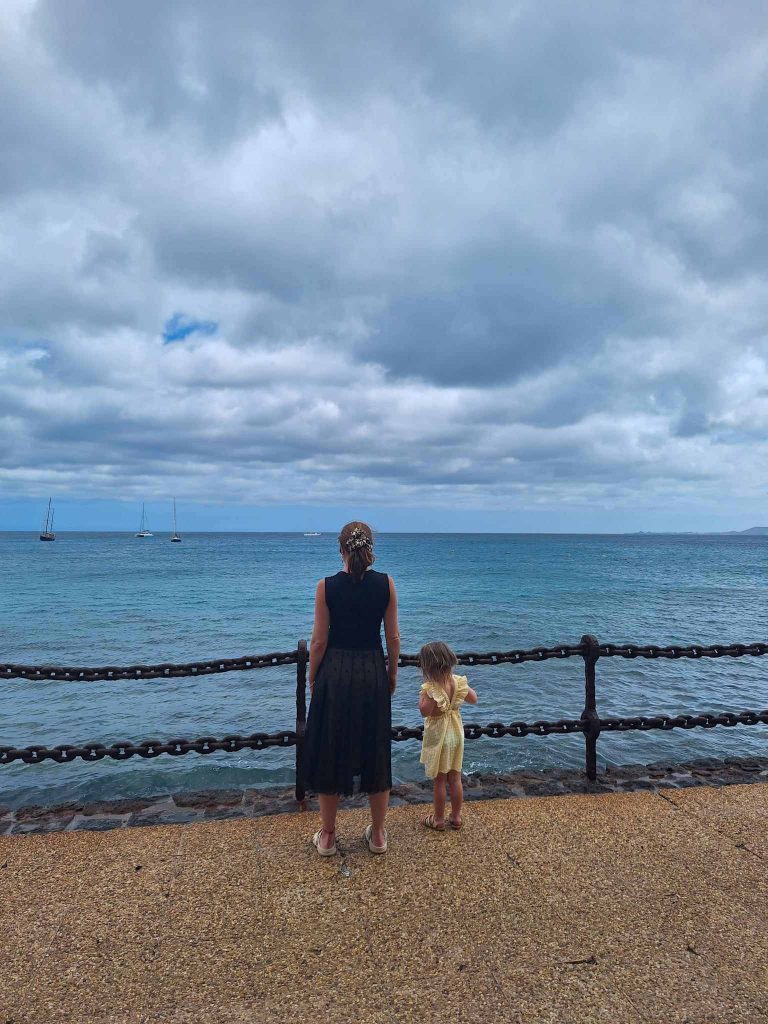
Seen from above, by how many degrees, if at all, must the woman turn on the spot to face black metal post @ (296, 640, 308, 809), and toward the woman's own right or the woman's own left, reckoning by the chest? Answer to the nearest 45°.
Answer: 0° — they already face it

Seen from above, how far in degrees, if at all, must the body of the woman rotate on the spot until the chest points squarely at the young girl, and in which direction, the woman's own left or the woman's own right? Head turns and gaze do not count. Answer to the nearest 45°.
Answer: approximately 45° to the woman's own right

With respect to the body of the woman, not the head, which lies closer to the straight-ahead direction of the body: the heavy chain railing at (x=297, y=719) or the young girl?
the heavy chain railing

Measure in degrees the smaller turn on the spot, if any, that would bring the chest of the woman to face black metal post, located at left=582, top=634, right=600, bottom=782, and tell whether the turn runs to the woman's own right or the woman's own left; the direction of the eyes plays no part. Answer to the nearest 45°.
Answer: approximately 45° to the woman's own right

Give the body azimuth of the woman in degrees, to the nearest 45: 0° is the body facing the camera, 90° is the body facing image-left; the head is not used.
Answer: approximately 180°

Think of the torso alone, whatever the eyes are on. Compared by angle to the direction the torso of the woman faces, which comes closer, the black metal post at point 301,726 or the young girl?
the black metal post

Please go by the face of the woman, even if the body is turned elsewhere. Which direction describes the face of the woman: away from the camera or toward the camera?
away from the camera
